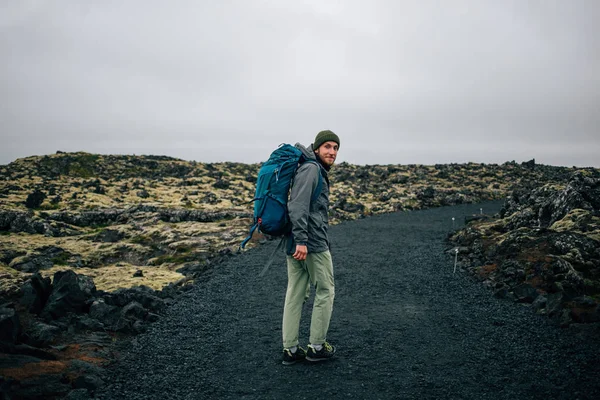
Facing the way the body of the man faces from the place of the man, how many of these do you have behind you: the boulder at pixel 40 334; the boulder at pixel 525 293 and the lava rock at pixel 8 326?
2

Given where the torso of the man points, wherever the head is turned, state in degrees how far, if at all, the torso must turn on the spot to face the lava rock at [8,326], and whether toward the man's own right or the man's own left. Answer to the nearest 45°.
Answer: approximately 180°

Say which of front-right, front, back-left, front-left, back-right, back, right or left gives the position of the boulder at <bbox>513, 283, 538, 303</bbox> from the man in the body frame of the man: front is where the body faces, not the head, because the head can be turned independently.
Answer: front-left

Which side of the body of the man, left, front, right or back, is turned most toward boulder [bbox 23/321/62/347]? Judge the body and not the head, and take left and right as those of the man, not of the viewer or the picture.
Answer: back

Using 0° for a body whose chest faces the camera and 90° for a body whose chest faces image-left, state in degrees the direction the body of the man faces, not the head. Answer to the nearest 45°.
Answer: approximately 270°
